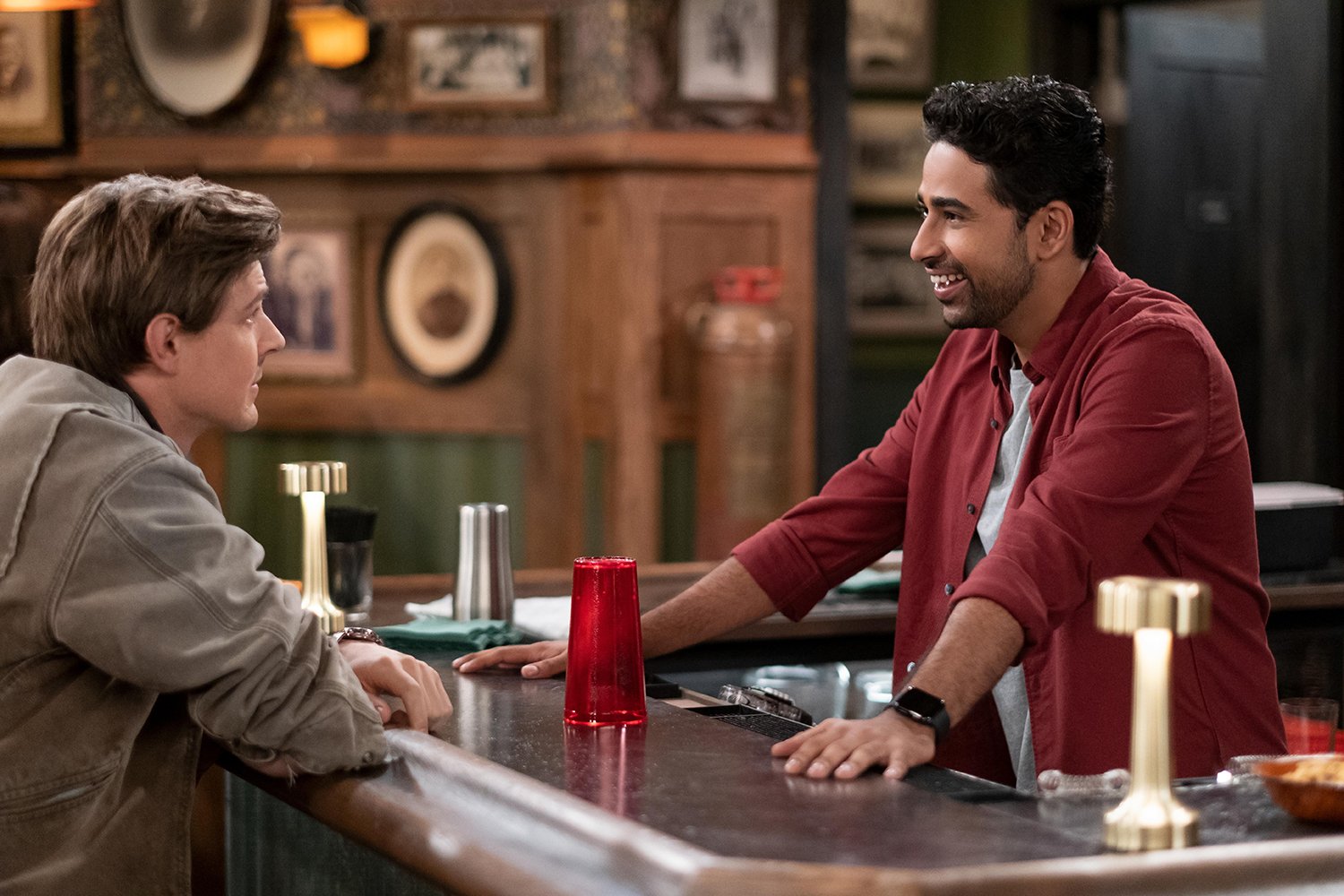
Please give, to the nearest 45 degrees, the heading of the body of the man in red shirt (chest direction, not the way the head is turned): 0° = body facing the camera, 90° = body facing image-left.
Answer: approximately 45°

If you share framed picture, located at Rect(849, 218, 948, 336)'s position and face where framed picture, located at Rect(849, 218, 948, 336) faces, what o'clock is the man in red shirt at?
The man in red shirt is roughly at 12 o'clock from the framed picture.

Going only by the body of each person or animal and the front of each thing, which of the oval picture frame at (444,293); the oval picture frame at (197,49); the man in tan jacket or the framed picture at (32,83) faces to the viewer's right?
the man in tan jacket

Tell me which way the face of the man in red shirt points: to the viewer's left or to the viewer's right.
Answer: to the viewer's left

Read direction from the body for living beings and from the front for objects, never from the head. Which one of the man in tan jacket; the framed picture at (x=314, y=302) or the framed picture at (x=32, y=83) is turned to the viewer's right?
the man in tan jacket

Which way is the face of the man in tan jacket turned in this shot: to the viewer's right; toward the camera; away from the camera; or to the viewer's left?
to the viewer's right

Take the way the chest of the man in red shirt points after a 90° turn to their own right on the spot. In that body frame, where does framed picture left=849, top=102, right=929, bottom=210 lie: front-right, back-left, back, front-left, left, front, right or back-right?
front-right

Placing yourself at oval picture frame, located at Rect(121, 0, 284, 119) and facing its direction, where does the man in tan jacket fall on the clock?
The man in tan jacket is roughly at 12 o'clock from the oval picture frame.
